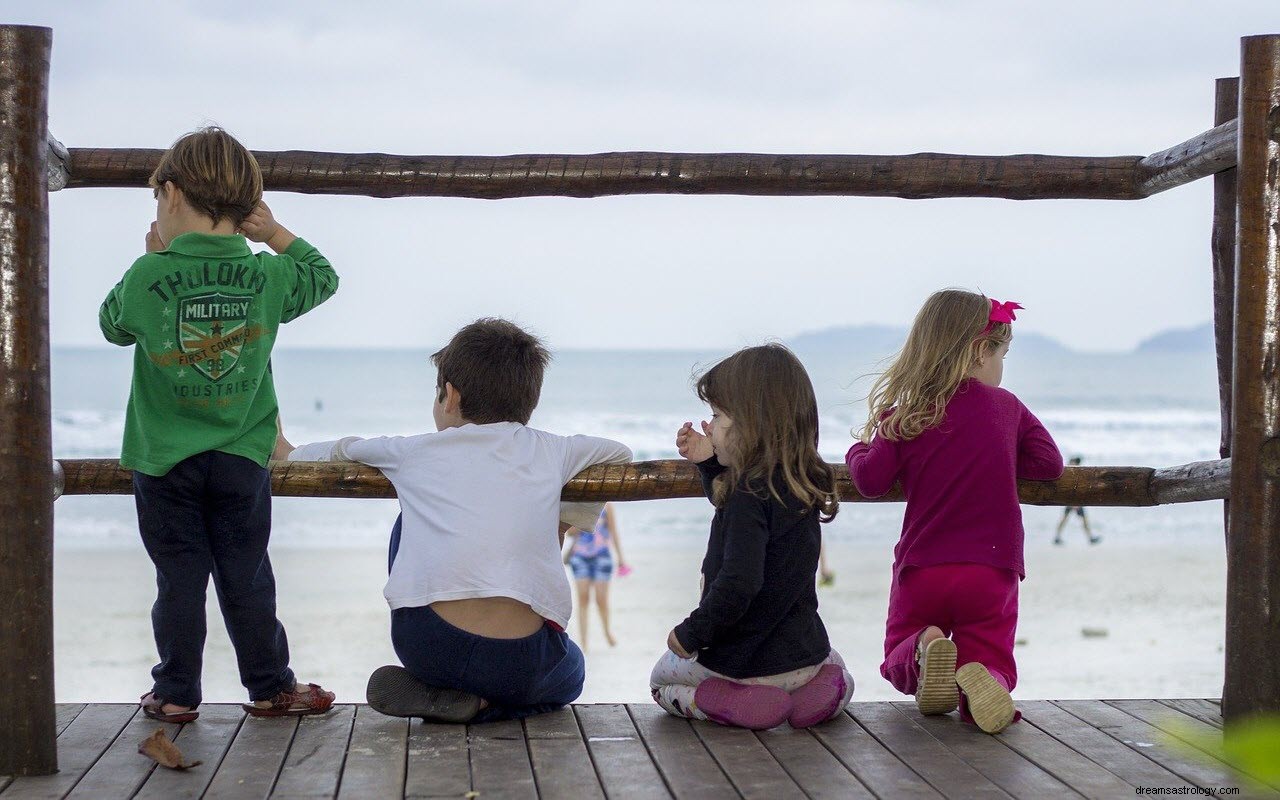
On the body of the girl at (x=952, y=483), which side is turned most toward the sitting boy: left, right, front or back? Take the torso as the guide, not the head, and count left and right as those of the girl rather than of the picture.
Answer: left

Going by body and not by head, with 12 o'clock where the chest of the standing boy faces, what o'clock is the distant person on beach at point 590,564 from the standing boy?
The distant person on beach is roughly at 1 o'clock from the standing boy.

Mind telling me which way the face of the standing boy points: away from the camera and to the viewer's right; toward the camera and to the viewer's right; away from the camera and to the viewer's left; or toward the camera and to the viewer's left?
away from the camera and to the viewer's left

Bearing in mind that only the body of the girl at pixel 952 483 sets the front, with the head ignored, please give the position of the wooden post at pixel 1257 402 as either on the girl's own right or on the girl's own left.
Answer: on the girl's own right

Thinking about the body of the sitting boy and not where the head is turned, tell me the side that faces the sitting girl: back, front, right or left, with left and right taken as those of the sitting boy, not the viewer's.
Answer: right

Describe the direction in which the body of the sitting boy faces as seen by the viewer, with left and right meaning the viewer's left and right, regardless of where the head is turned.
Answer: facing away from the viewer

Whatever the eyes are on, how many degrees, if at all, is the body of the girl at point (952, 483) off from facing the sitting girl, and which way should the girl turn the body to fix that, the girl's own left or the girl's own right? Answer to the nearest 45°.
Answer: approximately 135° to the girl's own left

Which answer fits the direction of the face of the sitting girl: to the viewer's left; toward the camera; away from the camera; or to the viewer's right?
to the viewer's left

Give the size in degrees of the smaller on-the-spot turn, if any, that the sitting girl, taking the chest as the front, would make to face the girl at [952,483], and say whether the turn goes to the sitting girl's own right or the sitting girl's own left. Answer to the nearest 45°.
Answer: approximately 90° to the sitting girl's own right

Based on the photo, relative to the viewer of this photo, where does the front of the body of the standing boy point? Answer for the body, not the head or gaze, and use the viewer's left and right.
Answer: facing away from the viewer

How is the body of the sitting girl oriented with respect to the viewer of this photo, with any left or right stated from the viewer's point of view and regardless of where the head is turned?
facing away from the viewer and to the left of the viewer

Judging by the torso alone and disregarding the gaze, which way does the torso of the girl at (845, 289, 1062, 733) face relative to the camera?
away from the camera

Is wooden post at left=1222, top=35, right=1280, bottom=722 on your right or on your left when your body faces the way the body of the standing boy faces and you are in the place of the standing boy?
on your right

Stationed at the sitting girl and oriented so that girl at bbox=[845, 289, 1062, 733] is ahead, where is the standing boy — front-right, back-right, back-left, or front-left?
back-left
